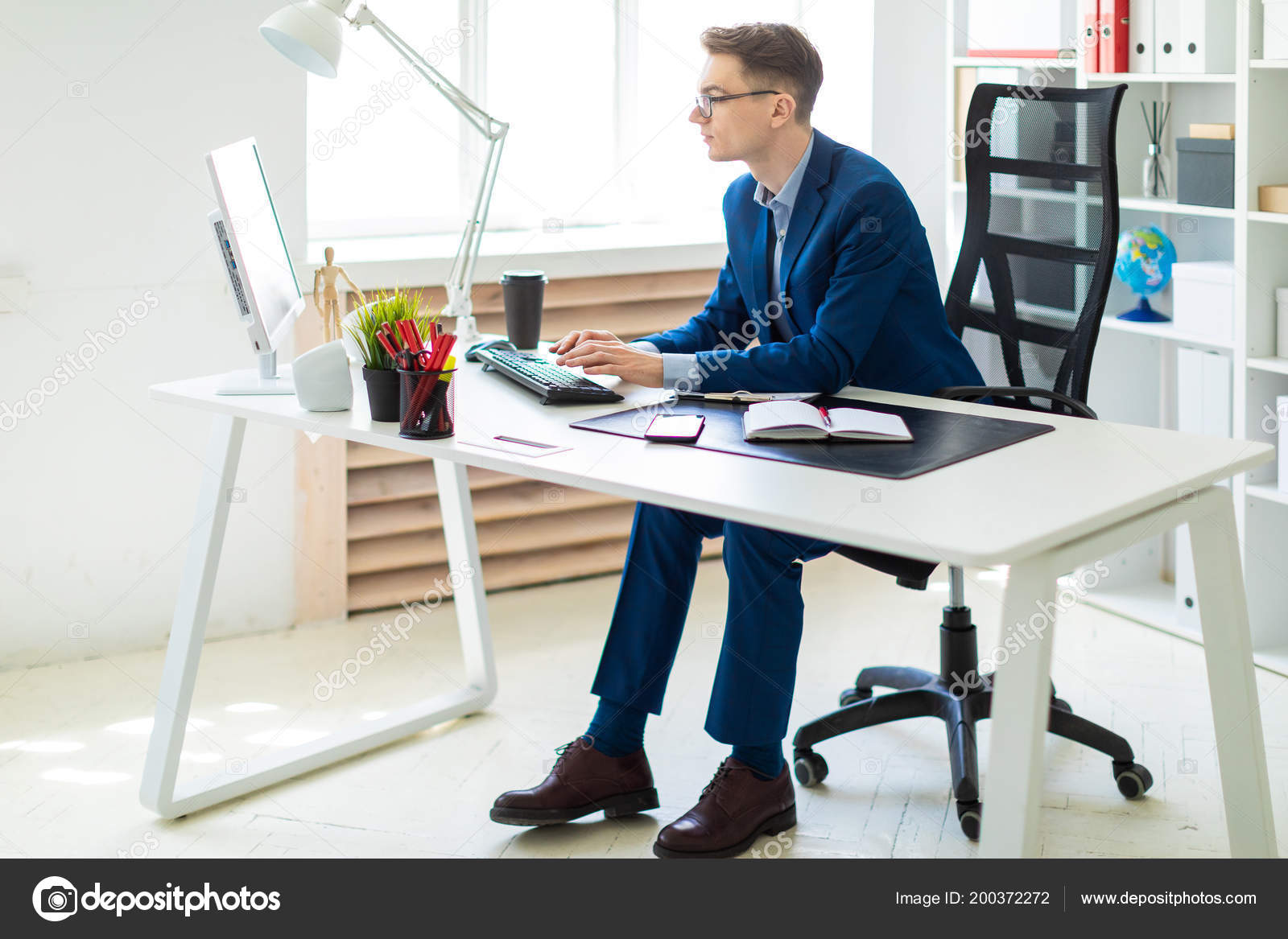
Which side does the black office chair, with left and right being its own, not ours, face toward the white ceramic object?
front

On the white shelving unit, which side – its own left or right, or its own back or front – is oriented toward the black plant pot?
front

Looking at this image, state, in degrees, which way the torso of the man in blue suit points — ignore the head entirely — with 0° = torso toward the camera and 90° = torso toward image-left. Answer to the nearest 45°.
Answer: approximately 45°

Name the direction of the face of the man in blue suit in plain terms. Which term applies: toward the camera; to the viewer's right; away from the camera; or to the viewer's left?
to the viewer's left
